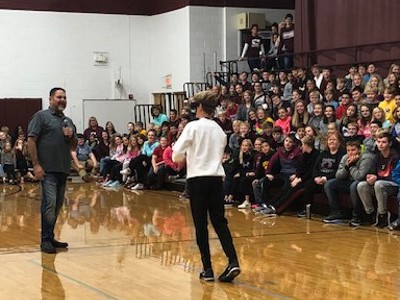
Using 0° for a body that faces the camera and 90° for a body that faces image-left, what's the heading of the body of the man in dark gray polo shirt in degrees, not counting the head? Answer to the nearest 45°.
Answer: approximately 315°

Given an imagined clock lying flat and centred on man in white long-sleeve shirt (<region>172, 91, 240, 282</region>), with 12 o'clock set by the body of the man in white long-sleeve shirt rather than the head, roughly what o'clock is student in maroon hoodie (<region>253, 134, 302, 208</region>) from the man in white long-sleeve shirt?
The student in maroon hoodie is roughly at 2 o'clock from the man in white long-sleeve shirt.

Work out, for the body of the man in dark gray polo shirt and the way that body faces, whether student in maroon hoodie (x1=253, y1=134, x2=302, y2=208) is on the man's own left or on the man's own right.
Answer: on the man's own left

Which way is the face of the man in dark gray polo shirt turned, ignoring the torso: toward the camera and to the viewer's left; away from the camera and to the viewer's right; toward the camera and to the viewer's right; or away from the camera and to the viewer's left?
toward the camera and to the viewer's right

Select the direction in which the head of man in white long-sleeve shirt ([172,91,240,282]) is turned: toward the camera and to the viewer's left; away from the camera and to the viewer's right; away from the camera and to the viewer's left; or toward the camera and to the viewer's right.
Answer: away from the camera and to the viewer's left

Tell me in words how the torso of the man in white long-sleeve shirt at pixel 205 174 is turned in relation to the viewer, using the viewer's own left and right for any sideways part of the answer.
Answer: facing away from the viewer and to the left of the viewer
